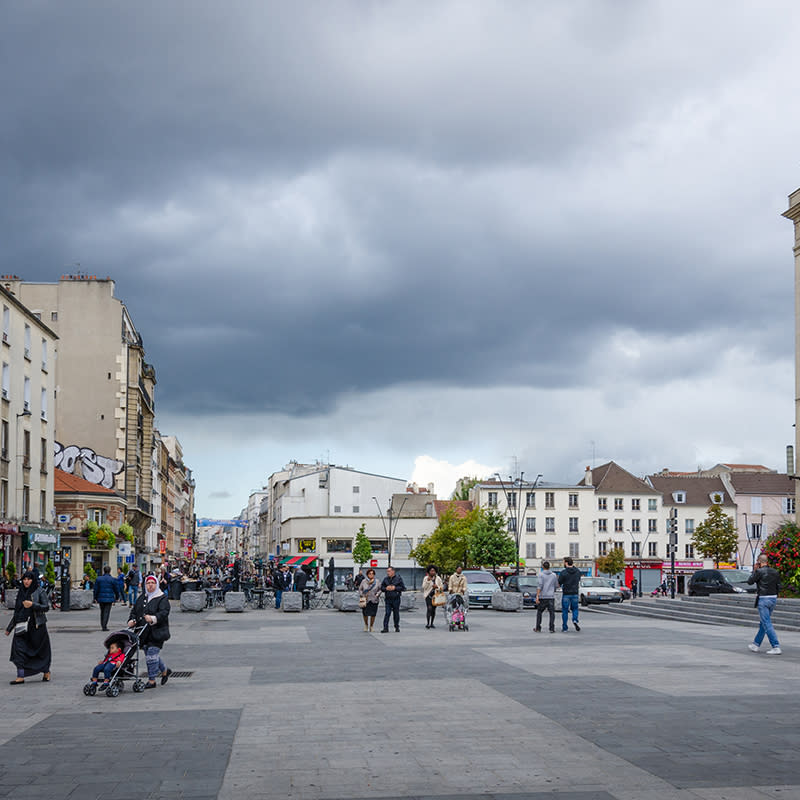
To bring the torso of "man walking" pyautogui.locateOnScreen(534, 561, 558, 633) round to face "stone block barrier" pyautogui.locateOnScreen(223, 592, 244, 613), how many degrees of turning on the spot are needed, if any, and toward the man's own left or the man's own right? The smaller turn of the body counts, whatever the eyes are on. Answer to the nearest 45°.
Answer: approximately 45° to the man's own left

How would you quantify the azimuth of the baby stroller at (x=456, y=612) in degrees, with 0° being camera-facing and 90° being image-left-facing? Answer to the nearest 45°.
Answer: approximately 0°

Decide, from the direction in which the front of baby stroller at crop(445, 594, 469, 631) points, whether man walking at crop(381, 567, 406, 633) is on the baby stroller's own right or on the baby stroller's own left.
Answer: on the baby stroller's own right

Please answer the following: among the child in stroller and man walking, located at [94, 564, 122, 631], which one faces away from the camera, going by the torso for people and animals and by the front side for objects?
the man walking

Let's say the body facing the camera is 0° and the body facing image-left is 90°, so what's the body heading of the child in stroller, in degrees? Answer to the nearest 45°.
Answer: approximately 45°

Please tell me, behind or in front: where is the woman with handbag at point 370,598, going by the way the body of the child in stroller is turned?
behind

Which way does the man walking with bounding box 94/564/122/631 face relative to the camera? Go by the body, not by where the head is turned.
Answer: away from the camera

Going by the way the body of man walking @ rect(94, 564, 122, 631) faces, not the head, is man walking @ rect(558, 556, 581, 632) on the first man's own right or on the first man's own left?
on the first man's own right

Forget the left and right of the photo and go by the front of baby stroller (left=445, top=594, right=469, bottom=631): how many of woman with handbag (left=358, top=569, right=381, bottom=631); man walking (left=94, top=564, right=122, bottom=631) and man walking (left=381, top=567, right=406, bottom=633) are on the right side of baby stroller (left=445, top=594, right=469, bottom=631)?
3

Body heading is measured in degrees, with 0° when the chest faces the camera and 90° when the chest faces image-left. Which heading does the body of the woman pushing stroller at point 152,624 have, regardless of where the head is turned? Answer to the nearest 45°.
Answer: approximately 45°
